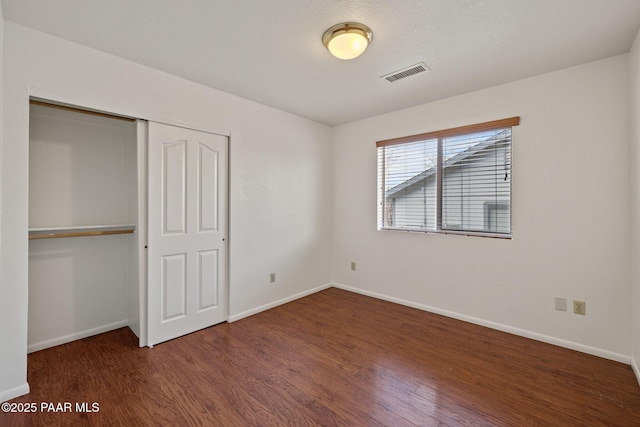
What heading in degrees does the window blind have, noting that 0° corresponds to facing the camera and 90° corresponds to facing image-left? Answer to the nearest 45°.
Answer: approximately 45°

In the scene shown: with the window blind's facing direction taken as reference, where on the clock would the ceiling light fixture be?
The ceiling light fixture is roughly at 11 o'clock from the window blind.

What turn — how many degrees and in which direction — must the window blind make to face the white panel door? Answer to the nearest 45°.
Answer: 0° — it already faces it

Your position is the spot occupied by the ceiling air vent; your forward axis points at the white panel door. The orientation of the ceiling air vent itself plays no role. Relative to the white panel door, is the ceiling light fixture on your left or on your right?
left
